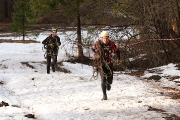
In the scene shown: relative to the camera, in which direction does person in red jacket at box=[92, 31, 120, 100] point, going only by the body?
toward the camera
